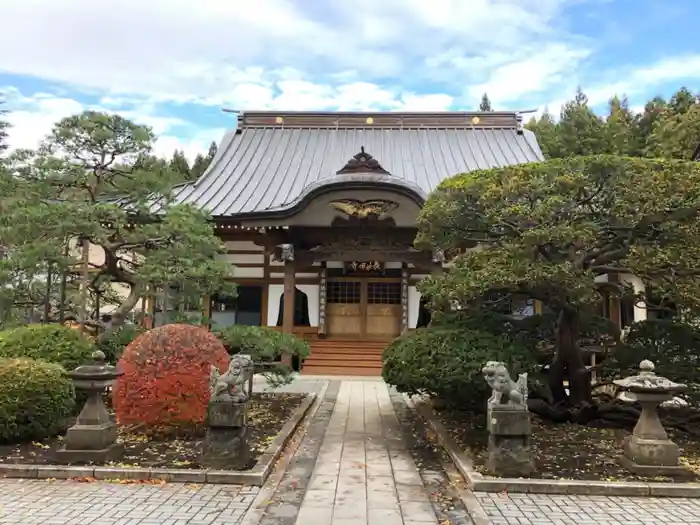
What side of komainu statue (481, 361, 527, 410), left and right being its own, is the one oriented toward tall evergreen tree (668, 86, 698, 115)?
right

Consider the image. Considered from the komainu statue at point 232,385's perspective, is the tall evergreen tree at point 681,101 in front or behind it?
in front

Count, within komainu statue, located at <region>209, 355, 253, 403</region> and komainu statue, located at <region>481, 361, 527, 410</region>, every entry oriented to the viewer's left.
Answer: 1

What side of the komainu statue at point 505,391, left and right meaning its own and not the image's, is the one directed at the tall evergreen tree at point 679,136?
right

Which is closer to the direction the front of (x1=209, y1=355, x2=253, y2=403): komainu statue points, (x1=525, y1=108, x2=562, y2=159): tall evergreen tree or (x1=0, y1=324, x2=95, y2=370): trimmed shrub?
the tall evergreen tree

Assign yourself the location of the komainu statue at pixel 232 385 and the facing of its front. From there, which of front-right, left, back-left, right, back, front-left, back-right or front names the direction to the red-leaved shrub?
back-left

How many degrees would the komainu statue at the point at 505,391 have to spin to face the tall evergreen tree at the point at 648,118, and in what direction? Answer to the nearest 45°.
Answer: approximately 90° to its right

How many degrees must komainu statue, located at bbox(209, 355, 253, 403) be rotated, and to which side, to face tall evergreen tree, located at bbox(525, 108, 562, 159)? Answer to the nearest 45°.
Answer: approximately 45° to its left

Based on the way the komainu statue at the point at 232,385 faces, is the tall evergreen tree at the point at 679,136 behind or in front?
in front

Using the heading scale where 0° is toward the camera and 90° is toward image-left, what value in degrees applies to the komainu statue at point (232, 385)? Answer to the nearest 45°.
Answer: approximately 270°

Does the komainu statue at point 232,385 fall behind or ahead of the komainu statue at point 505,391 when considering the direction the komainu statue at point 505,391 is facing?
ahead

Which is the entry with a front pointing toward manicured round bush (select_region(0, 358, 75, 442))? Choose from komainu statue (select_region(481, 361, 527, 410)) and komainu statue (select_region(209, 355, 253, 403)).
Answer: komainu statue (select_region(481, 361, 527, 410))

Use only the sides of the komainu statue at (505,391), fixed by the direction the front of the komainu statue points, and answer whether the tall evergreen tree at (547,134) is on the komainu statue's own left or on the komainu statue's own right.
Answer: on the komainu statue's own right

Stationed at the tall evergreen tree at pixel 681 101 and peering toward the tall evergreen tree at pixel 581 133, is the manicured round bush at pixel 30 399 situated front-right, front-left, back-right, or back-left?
front-left

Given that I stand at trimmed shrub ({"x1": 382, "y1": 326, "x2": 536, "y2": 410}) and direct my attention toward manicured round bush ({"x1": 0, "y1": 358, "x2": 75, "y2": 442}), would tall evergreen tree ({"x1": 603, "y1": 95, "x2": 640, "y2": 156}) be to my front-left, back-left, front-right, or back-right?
back-right

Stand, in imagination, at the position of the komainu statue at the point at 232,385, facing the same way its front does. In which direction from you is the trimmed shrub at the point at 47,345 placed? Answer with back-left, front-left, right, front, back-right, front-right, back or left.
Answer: back-left

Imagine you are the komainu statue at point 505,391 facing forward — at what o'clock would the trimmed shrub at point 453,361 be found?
The trimmed shrub is roughly at 2 o'clock from the komainu statue.

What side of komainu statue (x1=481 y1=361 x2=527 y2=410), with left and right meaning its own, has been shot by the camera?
left

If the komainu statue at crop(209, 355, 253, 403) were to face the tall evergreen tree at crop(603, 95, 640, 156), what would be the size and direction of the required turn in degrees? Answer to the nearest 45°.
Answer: approximately 45° to its left

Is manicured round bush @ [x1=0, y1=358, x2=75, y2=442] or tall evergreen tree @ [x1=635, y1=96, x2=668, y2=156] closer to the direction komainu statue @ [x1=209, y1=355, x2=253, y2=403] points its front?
the tall evergreen tree
